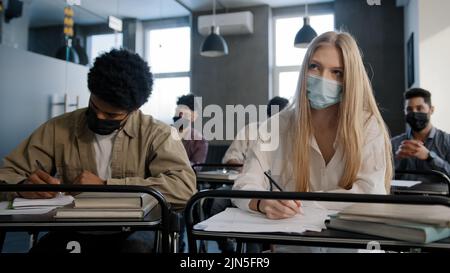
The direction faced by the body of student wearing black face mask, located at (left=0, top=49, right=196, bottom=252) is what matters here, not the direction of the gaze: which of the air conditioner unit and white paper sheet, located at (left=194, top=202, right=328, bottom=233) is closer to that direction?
the white paper sheet

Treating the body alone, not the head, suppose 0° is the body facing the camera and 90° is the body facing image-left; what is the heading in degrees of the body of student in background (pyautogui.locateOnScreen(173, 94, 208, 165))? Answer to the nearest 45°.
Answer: approximately 45°

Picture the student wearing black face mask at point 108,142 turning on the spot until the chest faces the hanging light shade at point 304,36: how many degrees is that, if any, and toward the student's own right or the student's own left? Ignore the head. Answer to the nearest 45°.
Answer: approximately 135° to the student's own left

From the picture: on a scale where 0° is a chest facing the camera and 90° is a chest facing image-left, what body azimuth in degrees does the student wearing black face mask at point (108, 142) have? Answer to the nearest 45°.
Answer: approximately 0°

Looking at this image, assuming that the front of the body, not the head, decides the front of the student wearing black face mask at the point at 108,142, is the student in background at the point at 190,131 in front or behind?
behind
